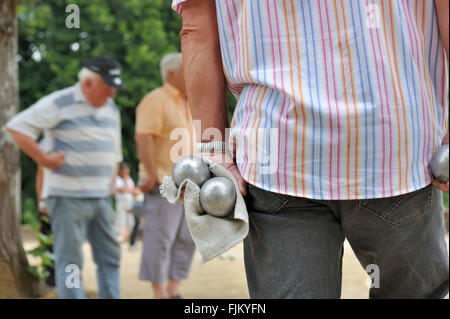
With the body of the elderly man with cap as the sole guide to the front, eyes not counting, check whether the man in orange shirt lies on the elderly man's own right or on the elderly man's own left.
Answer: on the elderly man's own left

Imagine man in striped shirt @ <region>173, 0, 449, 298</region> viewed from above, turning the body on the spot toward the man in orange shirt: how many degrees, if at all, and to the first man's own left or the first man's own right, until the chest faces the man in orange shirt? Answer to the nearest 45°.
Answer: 0° — they already face them

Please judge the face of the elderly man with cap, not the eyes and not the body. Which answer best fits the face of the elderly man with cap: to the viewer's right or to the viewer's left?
to the viewer's right

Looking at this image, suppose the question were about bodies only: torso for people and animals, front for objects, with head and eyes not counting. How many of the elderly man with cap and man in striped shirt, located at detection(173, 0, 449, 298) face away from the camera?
1

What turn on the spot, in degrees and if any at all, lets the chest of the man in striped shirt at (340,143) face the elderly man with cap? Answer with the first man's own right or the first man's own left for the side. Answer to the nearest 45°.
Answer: approximately 45° to the first man's own left

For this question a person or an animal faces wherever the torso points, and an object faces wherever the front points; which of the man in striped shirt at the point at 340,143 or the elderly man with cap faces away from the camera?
the man in striped shirt

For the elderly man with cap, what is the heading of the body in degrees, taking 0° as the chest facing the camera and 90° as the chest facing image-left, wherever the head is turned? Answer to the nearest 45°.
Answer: approximately 315°

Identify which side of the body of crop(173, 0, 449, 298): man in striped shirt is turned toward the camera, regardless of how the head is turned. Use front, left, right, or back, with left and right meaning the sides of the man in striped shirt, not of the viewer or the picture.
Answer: back
